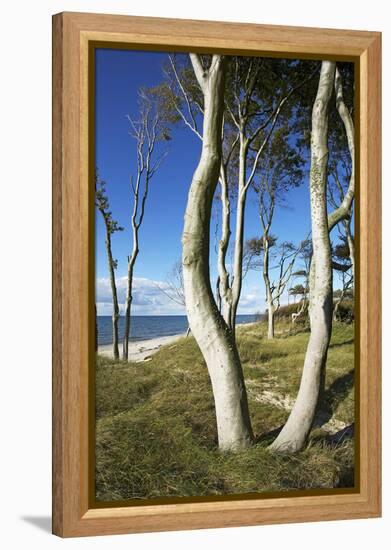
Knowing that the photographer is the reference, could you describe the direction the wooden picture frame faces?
facing the viewer and to the right of the viewer
